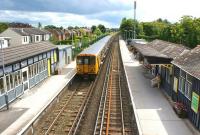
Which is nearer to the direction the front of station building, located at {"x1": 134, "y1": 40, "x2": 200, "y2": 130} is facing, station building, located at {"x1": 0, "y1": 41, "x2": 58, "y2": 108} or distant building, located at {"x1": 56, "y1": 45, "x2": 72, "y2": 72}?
the station building

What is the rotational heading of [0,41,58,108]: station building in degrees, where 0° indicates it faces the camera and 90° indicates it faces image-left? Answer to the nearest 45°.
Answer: approximately 315°

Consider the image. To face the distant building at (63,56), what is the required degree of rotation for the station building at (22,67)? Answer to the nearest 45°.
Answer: approximately 135° to its left

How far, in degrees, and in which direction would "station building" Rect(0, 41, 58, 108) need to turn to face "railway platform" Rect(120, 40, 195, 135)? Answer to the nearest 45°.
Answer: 0° — it already faces it

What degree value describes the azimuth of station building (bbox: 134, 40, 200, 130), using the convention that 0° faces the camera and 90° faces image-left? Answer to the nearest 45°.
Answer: approximately 90°

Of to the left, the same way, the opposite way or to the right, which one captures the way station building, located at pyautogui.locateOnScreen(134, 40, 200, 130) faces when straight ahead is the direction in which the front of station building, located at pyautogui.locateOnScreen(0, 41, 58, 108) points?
the opposite way

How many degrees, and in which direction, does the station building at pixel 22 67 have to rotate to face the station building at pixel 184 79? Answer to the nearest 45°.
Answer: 0° — it already faces it

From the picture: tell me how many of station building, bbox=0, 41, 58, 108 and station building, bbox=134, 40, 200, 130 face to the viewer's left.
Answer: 1
